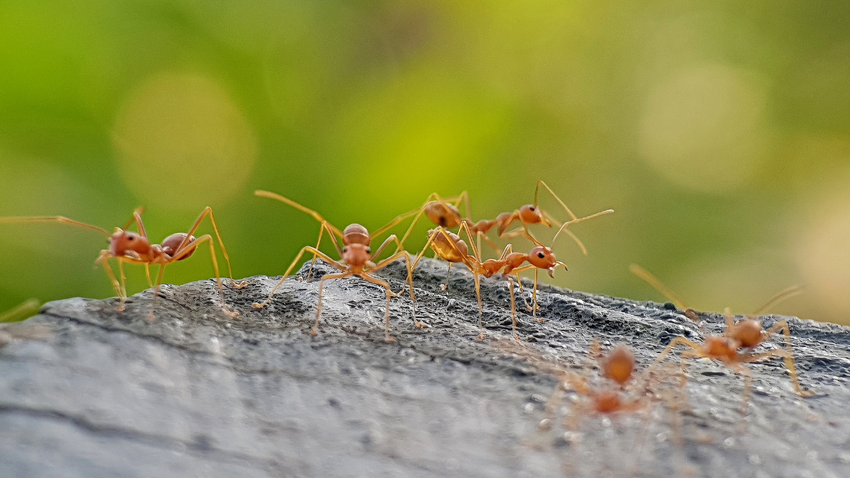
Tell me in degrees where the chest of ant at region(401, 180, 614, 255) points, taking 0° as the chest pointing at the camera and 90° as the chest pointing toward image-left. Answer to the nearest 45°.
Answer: approximately 270°

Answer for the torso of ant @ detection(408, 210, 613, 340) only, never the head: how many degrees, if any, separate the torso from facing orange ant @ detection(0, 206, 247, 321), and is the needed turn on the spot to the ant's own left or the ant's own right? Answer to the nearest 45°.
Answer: approximately 135° to the ant's own right

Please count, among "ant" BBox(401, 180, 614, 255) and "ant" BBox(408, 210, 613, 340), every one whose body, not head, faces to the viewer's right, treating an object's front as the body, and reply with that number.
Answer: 2

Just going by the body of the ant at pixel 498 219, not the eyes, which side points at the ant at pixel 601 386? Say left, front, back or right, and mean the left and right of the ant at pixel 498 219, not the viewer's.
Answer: right

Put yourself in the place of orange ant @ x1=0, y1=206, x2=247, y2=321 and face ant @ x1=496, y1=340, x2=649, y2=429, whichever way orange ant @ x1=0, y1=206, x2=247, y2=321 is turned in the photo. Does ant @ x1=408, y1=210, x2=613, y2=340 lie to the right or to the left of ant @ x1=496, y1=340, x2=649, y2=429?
left

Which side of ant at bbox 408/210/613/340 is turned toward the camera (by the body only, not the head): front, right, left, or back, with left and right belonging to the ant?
right

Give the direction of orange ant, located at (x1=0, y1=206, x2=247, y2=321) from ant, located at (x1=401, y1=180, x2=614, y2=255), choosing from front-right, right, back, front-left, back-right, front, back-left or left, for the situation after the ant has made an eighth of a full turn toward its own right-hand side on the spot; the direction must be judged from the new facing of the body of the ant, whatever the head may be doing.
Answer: right
